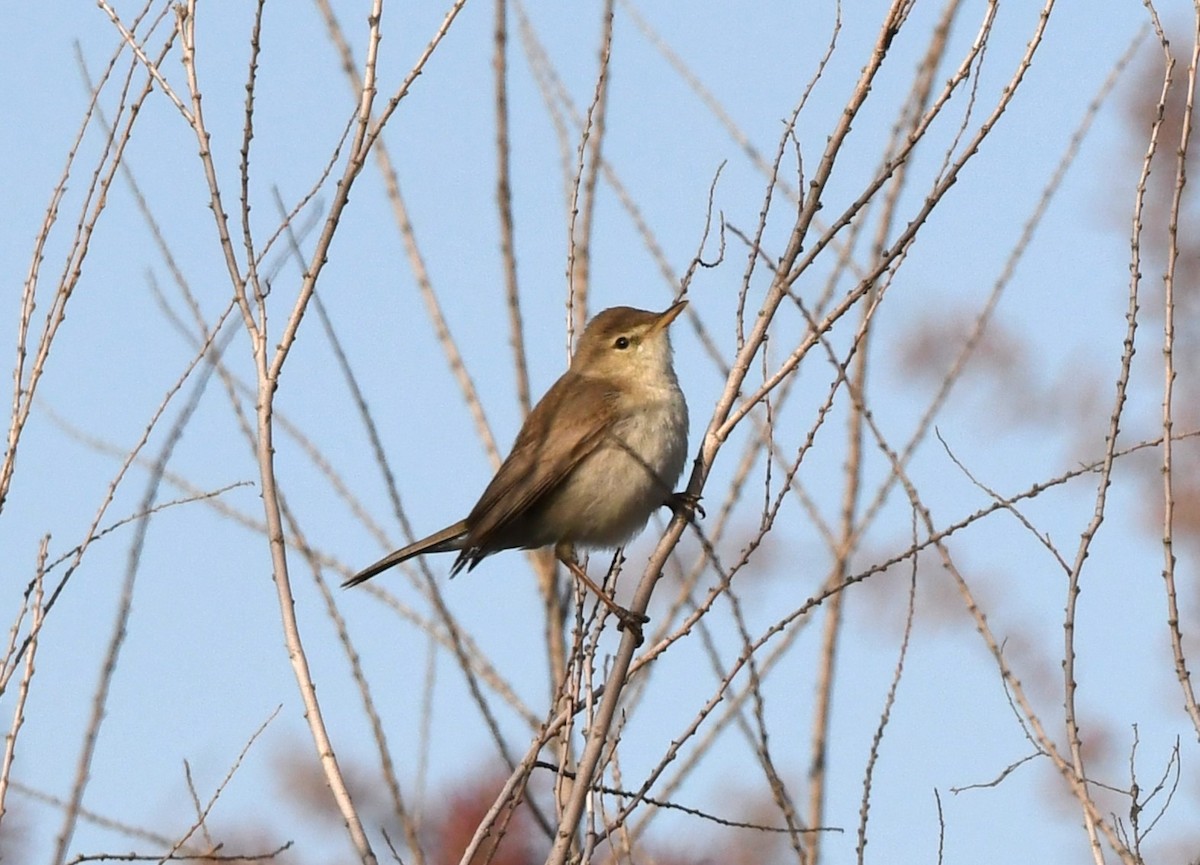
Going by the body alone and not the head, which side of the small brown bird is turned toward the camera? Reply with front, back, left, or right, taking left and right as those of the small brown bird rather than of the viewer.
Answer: right
